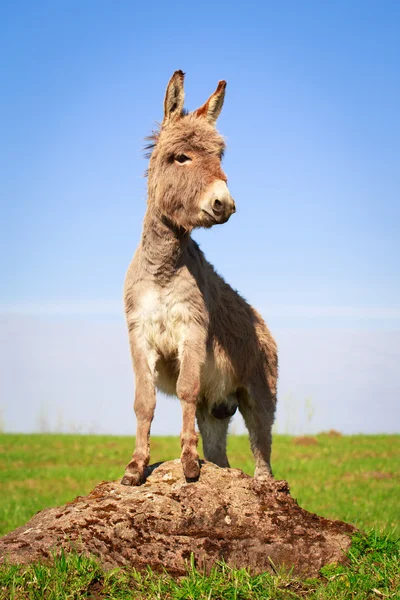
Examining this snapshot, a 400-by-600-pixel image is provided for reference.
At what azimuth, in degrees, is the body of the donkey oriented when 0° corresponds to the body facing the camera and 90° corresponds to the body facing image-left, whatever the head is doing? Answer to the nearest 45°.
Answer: approximately 45°
